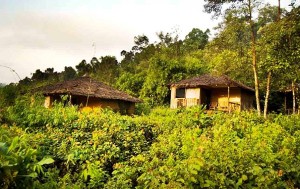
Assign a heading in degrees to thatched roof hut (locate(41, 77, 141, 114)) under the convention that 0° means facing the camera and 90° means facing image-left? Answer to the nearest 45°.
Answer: approximately 45°

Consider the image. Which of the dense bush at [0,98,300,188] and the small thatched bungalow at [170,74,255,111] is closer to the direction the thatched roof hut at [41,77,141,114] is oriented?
the dense bush

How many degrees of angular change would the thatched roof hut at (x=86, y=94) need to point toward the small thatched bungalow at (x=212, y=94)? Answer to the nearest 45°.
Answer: approximately 135° to its left
